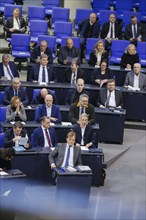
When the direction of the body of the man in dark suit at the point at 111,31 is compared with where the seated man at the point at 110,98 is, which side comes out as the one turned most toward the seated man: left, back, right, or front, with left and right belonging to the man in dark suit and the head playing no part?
front

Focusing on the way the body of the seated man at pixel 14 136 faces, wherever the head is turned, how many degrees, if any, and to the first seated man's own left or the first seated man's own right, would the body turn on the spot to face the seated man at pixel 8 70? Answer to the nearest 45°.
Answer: approximately 135° to the first seated man's own left

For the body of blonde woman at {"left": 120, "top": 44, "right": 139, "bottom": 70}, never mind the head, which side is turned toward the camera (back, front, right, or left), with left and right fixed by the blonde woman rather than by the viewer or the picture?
front

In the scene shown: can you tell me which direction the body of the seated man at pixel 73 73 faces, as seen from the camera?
toward the camera

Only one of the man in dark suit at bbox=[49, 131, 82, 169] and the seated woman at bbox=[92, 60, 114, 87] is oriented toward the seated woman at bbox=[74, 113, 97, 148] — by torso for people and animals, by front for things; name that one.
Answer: the seated woman at bbox=[92, 60, 114, 87]

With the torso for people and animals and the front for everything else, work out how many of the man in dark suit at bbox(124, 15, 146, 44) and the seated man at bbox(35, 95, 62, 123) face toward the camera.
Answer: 2

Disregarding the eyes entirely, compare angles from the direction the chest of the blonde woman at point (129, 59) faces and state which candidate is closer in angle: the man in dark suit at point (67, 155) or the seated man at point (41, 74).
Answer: the man in dark suit

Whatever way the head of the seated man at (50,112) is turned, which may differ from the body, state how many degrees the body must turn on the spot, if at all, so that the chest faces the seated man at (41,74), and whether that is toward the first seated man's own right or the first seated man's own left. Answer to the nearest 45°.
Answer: approximately 180°

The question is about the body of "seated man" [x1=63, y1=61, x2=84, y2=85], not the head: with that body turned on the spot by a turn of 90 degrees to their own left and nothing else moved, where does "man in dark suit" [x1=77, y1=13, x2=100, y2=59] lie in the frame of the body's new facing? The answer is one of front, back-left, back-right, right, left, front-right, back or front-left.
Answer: left

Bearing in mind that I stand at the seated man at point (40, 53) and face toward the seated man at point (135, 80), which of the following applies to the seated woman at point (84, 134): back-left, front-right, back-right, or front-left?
front-right

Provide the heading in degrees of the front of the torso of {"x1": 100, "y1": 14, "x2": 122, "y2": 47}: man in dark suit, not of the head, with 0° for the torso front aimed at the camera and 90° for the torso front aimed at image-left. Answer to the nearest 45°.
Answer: approximately 0°

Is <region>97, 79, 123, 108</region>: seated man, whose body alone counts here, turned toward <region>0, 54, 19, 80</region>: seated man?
no

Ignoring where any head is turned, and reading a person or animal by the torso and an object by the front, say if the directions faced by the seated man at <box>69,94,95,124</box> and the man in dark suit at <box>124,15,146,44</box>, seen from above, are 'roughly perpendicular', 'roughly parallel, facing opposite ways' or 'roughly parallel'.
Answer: roughly parallel

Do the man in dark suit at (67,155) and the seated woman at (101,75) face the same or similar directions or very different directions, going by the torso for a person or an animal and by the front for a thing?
same or similar directions

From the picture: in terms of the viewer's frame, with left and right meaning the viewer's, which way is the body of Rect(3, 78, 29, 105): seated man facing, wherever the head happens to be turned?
facing the viewer

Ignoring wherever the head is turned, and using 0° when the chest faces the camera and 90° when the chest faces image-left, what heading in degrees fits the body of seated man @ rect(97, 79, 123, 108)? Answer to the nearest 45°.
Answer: approximately 0°

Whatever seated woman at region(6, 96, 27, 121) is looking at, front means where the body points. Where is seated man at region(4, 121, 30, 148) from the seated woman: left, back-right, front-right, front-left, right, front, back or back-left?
front-right

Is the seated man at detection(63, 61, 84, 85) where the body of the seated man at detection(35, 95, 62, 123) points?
no

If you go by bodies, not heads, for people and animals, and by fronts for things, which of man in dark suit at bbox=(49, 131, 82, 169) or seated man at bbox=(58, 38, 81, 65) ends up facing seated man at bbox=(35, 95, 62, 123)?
seated man at bbox=(58, 38, 81, 65)

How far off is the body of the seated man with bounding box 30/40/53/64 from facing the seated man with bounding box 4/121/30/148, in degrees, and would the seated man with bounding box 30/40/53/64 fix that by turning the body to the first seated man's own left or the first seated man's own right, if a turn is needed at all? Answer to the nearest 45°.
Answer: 0° — they already face them

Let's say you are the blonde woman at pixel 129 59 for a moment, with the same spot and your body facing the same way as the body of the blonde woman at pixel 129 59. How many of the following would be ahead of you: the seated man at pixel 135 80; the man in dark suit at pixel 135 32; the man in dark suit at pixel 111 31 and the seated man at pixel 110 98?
2
